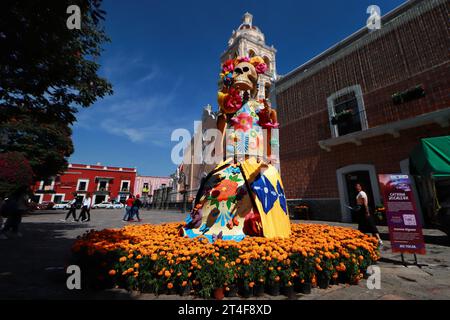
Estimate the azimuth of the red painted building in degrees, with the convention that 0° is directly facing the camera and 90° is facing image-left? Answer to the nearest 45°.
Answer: approximately 0°

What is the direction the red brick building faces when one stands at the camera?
facing the viewer and to the left of the viewer

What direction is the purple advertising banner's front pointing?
toward the camera

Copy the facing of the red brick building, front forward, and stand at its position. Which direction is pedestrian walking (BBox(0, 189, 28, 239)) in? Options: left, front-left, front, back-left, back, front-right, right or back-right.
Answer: front

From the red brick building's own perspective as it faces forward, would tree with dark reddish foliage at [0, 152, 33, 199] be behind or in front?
in front

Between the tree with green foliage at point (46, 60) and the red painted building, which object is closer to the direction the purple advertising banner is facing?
the tree with green foliage

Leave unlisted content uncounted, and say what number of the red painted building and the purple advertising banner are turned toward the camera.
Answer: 2

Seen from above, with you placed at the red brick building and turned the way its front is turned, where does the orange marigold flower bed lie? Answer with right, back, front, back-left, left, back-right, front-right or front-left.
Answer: front-left

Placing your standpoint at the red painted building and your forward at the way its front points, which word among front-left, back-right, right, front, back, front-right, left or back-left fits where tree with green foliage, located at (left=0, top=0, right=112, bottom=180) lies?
front

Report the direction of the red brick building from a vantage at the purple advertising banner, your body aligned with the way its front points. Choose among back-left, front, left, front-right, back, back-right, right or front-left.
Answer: back

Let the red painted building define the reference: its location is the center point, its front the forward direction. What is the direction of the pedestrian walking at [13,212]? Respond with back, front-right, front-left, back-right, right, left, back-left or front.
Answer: front

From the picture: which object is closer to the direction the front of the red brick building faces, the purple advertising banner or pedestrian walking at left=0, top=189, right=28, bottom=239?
the pedestrian walking
